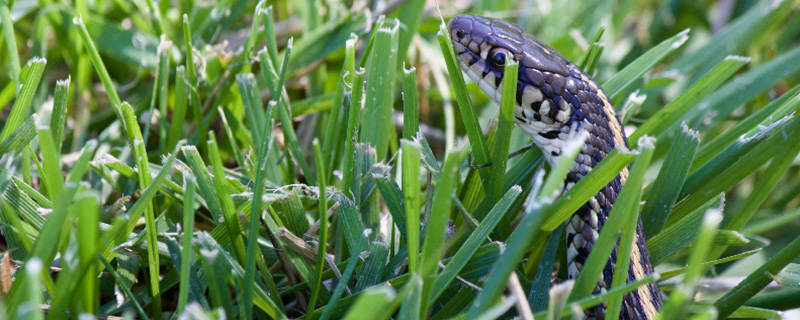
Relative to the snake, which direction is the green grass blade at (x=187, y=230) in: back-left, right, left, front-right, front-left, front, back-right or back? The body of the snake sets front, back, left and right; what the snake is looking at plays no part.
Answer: front-left

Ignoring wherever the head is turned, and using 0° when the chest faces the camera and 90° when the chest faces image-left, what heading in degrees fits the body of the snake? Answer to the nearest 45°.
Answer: approximately 90°

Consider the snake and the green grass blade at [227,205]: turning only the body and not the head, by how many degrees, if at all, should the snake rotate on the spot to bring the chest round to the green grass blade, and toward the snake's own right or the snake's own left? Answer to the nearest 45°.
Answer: approximately 45° to the snake's own left

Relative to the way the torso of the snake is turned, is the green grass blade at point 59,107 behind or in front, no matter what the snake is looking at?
in front
